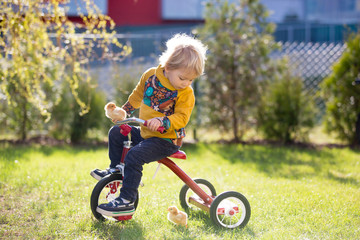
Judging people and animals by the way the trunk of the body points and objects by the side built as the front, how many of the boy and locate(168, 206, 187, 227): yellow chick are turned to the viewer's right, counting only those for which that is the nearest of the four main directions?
0

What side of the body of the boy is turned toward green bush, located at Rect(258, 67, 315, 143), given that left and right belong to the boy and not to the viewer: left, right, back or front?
back

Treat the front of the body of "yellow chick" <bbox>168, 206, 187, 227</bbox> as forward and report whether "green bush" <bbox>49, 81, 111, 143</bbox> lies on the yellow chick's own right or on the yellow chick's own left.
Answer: on the yellow chick's own right

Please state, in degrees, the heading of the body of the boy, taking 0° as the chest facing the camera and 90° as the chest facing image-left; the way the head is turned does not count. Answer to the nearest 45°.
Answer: approximately 45°

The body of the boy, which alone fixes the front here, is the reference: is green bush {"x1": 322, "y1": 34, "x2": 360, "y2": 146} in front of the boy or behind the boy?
behind

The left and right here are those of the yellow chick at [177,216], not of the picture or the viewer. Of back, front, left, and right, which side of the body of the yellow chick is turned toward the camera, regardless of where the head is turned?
left

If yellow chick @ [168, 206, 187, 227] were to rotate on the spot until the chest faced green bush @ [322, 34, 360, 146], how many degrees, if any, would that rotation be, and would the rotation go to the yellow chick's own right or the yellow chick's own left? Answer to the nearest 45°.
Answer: approximately 135° to the yellow chick's own right
